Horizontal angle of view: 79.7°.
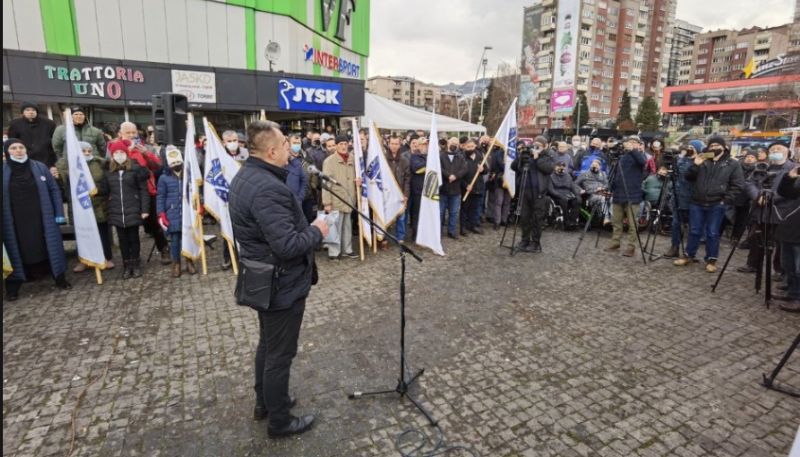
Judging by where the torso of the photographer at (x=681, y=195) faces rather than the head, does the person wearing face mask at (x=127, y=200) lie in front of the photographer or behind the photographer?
in front

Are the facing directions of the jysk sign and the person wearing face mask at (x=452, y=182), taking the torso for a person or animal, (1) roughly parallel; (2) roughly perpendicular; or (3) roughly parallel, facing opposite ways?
roughly parallel

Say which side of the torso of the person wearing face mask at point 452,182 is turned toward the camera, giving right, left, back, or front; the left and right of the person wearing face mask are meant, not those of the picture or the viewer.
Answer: front

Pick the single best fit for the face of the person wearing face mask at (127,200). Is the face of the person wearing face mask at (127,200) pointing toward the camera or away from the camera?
toward the camera

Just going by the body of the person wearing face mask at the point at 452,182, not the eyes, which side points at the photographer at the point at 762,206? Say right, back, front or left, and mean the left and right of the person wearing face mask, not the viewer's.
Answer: left

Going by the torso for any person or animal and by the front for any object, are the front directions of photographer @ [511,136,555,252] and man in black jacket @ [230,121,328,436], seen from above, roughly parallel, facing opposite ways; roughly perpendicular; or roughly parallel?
roughly parallel, facing opposite ways

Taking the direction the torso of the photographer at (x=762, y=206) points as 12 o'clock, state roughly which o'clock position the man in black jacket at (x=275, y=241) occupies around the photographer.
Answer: The man in black jacket is roughly at 11 o'clock from the photographer.

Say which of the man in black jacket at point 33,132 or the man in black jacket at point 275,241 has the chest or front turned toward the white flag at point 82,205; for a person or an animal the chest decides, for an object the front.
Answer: the man in black jacket at point 33,132

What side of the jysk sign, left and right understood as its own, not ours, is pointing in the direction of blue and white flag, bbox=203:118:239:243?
front

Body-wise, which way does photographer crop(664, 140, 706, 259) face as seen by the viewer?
to the viewer's left

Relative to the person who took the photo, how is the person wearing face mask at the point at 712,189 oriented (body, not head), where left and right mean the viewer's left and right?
facing the viewer and to the left of the viewer

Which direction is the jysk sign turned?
toward the camera

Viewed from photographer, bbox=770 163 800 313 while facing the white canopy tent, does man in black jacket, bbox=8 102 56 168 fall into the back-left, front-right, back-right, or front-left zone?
front-left

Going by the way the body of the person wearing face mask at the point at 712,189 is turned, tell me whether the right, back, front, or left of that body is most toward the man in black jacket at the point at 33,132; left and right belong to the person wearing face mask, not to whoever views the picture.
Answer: front
